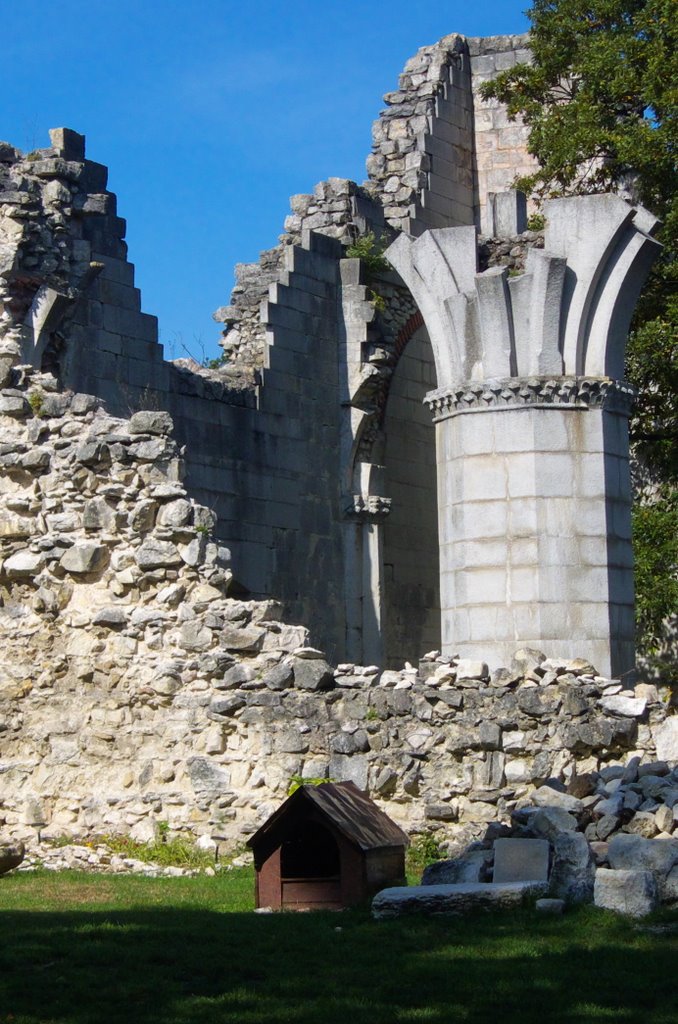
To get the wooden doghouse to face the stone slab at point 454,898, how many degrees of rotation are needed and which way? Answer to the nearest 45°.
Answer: approximately 45° to its left

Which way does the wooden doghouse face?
toward the camera

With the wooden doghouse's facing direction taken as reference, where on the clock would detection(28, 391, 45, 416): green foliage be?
The green foliage is roughly at 5 o'clock from the wooden doghouse.

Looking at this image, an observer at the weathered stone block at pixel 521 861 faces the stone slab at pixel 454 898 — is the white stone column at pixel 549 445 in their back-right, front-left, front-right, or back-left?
back-right

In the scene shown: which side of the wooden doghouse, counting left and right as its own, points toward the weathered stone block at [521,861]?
left

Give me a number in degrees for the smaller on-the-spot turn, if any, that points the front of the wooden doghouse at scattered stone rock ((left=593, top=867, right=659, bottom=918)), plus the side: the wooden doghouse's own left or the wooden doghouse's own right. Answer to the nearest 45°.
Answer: approximately 45° to the wooden doghouse's own left

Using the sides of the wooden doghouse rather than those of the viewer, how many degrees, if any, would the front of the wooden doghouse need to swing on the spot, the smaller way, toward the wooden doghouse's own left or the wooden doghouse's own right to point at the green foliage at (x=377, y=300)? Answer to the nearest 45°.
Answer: approximately 180°

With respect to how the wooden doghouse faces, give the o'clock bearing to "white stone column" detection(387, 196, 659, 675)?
The white stone column is roughly at 7 o'clock from the wooden doghouse.

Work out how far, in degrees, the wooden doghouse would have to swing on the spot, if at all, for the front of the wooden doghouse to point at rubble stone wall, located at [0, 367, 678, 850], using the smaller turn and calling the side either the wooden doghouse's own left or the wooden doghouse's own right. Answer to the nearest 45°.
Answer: approximately 180°

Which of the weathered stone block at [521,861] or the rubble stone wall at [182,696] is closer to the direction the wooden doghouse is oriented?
the weathered stone block

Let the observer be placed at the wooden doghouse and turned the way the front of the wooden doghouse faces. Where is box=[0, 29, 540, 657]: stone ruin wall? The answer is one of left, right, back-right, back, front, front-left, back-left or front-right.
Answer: back
